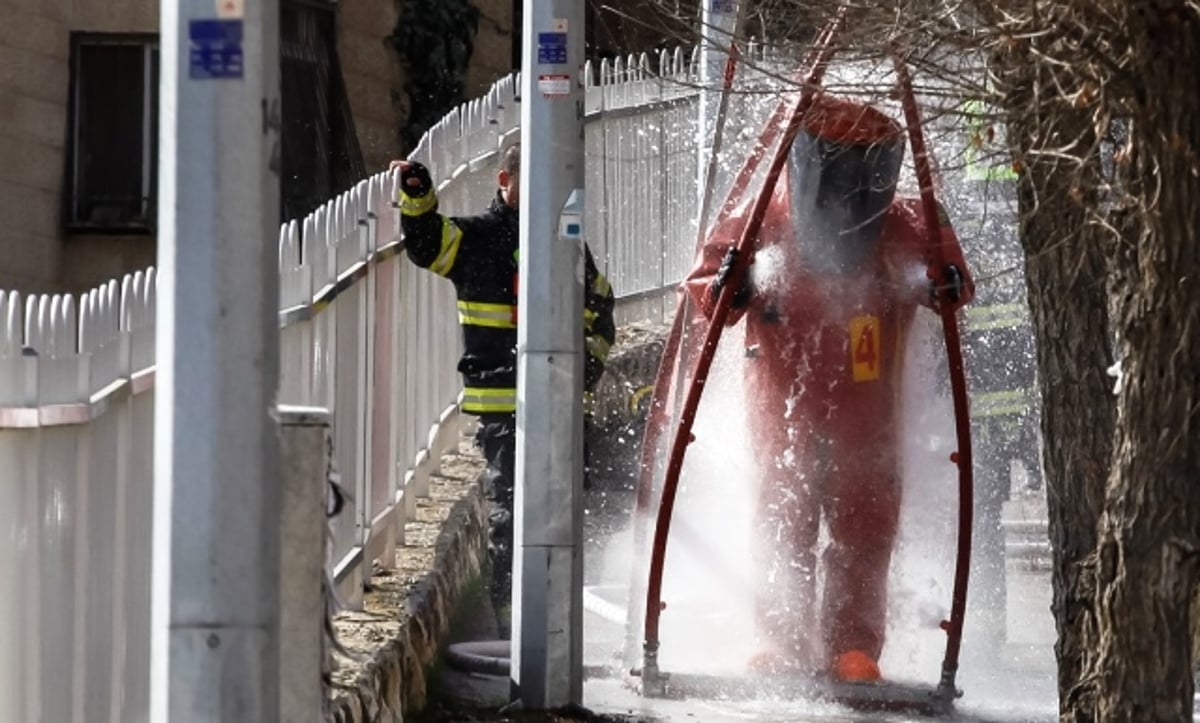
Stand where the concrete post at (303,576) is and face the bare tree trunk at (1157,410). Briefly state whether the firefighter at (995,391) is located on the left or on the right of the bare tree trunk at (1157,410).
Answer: left

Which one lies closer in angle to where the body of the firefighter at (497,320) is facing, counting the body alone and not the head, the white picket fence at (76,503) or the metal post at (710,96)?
the white picket fence

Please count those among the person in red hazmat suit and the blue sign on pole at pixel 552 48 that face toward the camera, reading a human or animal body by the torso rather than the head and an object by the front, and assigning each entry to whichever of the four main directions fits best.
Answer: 2

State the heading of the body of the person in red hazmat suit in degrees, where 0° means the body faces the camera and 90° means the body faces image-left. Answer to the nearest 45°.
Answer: approximately 0°

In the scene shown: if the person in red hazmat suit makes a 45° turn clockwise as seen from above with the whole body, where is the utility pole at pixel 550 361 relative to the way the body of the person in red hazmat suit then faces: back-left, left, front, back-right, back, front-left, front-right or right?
front

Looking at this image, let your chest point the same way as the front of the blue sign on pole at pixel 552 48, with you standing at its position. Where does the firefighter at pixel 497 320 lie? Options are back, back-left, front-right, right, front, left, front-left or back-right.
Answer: back

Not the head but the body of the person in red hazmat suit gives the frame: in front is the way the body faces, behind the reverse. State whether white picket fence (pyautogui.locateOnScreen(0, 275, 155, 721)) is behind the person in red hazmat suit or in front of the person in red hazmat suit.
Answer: in front

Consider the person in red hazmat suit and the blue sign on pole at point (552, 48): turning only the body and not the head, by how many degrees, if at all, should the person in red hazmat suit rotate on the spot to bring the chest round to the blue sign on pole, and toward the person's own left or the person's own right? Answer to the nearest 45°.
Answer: approximately 45° to the person's own right

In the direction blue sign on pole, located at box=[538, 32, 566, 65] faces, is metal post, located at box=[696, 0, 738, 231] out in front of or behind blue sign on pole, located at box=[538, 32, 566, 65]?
behind

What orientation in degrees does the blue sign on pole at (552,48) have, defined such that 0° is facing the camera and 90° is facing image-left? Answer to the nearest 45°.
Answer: approximately 0°
